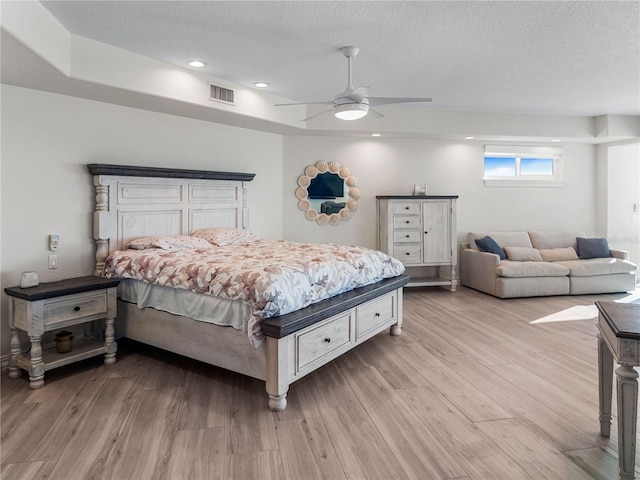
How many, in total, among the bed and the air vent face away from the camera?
0

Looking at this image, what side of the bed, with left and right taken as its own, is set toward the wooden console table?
front

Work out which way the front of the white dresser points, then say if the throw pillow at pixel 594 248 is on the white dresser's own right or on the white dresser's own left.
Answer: on the white dresser's own left

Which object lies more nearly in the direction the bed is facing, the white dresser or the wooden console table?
the wooden console table

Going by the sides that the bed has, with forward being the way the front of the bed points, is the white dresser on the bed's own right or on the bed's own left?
on the bed's own left
